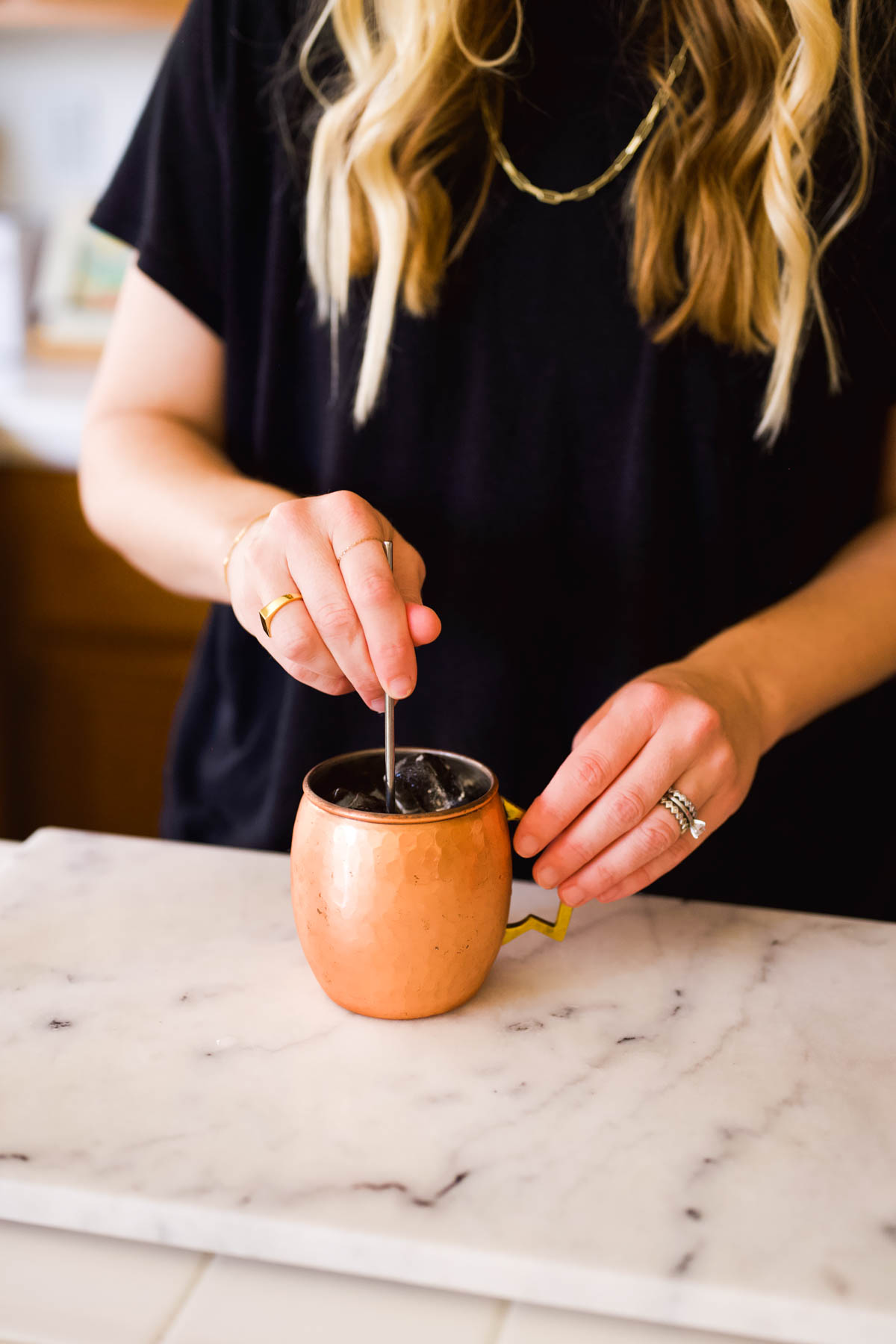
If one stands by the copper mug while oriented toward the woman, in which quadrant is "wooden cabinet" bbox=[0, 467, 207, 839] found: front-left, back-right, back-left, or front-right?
front-left

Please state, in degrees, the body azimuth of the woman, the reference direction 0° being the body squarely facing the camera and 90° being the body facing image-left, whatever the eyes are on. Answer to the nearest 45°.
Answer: approximately 0°
